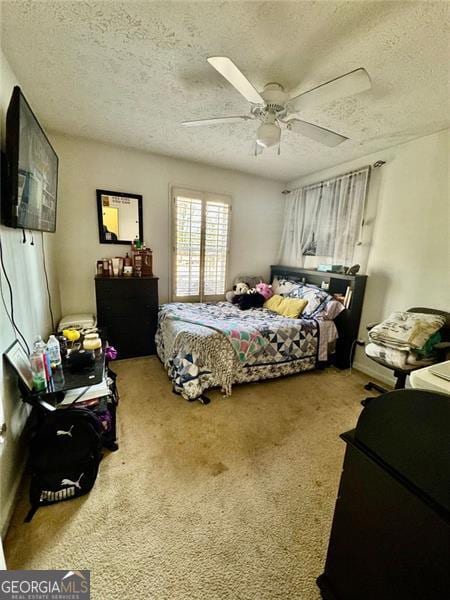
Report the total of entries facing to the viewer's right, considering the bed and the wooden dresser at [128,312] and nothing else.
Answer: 0

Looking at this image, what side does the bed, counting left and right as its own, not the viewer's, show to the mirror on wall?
right

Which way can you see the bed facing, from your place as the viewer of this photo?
facing the viewer and to the left of the viewer

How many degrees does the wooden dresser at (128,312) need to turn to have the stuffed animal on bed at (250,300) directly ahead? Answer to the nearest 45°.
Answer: approximately 90° to its left

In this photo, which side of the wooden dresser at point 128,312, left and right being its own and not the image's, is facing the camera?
front

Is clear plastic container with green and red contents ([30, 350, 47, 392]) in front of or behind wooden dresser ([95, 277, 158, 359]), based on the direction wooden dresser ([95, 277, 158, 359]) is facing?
in front

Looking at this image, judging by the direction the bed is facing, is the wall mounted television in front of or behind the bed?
in front

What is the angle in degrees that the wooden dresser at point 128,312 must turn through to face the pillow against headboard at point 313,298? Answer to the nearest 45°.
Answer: approximately 90° to its left

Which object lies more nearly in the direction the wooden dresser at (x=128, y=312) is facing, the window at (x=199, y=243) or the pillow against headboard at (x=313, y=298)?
the pillow against headboard

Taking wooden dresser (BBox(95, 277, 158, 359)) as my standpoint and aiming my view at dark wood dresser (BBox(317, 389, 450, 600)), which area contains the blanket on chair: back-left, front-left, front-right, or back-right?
front-left

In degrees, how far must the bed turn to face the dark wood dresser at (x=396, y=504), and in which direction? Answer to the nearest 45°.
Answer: approximately 45° to its left
